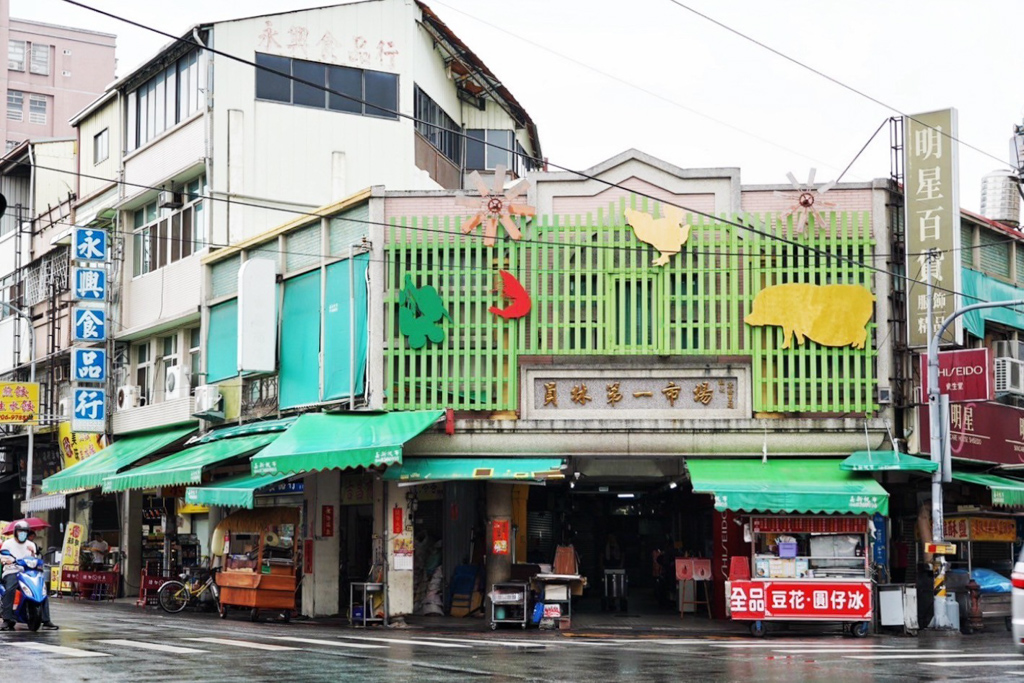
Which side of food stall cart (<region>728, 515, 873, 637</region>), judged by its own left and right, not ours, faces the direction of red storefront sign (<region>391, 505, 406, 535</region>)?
right

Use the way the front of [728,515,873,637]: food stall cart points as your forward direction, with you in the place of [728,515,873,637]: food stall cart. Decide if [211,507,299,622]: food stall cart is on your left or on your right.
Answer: on your right

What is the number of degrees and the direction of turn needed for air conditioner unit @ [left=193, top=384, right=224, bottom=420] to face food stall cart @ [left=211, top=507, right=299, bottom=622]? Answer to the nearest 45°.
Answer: approximately 45° to its left

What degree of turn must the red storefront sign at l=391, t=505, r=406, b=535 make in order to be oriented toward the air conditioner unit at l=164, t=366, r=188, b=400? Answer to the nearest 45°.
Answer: approximately 135° to its right
